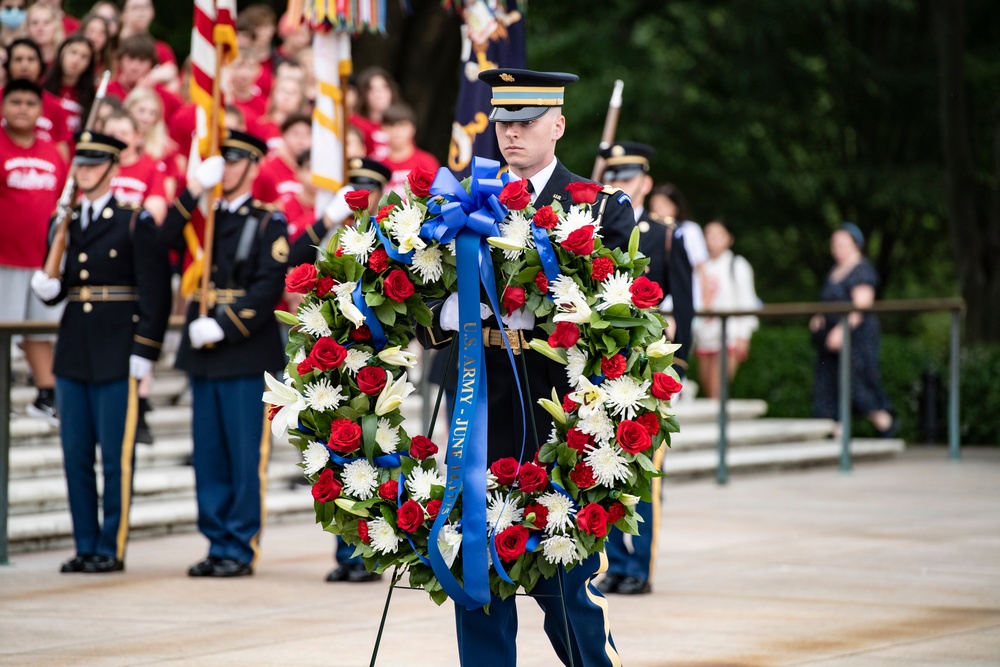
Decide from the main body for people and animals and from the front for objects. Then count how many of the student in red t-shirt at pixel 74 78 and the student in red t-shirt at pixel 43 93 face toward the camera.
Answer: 2

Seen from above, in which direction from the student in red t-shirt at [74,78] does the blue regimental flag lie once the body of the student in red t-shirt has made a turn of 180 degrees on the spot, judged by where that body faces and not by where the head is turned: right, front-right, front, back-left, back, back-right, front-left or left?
back-right

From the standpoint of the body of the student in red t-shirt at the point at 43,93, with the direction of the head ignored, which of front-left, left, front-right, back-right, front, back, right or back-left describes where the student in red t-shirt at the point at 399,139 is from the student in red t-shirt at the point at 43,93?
left

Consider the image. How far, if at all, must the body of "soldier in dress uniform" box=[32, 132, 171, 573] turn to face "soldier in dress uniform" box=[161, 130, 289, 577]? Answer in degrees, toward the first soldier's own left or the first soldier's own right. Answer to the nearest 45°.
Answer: approximately 135° to the first soldier's own left

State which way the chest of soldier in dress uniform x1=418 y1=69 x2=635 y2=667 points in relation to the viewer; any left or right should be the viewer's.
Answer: facing the viewer and to the left of the viewer
